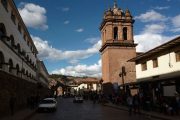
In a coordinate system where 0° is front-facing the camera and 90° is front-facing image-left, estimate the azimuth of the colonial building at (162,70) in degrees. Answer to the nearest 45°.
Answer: approximately 45°
